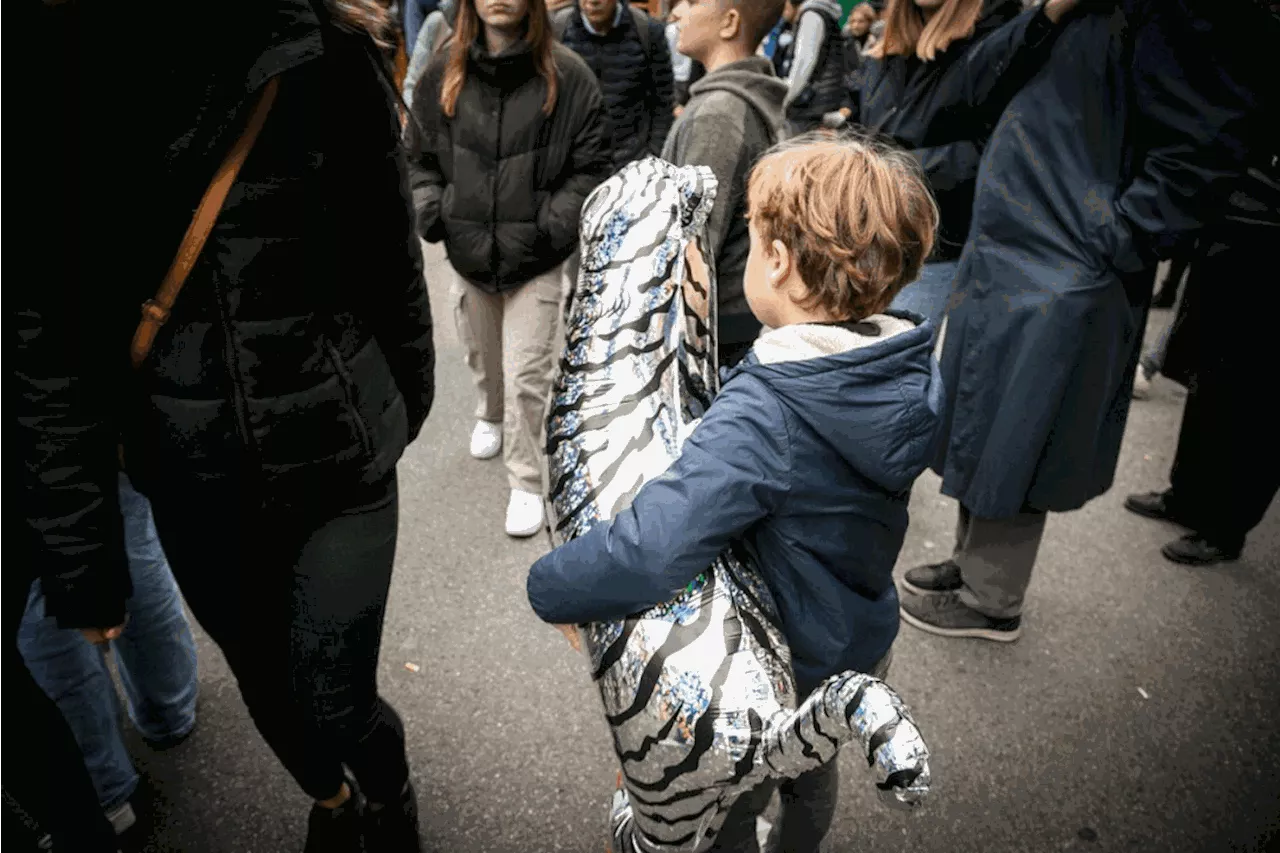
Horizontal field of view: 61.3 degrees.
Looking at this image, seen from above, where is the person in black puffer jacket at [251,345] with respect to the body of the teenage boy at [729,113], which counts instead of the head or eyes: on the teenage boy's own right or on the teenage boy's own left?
on the teenage boy's own left

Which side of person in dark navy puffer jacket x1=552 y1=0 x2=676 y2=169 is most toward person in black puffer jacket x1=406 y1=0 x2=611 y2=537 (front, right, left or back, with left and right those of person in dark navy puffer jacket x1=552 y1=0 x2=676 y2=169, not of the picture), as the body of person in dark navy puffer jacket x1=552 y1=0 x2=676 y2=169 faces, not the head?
front

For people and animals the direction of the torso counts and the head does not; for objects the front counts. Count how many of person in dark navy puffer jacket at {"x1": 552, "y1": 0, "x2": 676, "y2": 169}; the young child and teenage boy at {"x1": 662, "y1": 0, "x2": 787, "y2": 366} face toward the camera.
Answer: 1

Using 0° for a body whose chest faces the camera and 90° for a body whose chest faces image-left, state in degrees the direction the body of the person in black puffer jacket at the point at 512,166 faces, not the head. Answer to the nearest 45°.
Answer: approximately 0°

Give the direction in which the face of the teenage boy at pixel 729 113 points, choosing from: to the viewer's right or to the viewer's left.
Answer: to the viewer's left

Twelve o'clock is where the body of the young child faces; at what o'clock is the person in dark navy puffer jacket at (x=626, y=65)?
The person in dark navy puffer jacket is roughly at 1 o'clock from the young child.

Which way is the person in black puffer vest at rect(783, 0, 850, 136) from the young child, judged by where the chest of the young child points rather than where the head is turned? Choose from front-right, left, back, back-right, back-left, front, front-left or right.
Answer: front-right

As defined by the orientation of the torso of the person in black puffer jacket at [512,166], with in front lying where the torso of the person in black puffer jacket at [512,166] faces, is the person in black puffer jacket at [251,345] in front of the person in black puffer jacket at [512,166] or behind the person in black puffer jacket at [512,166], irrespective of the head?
in front

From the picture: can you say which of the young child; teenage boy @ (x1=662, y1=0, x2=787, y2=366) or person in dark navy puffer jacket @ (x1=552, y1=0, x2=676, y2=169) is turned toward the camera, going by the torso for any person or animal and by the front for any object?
the person in dark navy puffer jacket

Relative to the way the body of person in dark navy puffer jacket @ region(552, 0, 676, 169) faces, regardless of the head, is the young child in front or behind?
in front

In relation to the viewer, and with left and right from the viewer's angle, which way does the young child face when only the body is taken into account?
facing away from the viewer and to the left of the viewer
